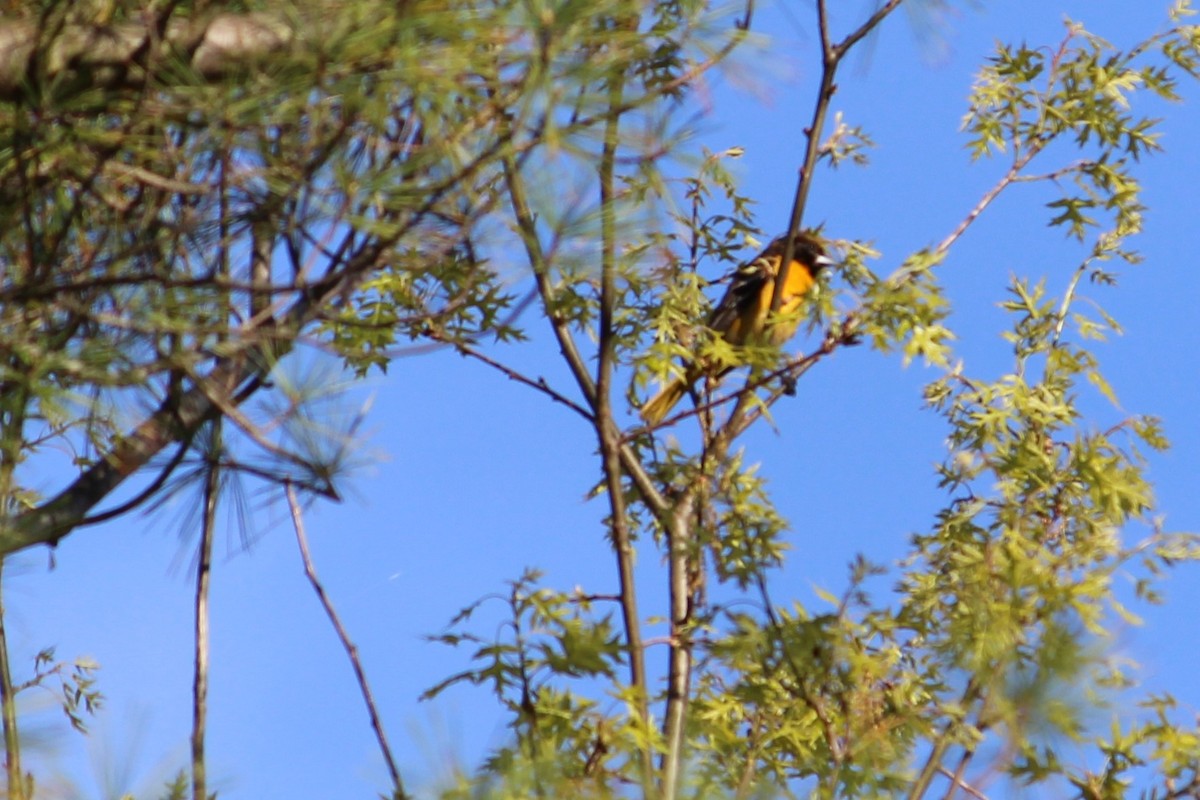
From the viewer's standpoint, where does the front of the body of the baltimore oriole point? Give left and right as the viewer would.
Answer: facing to the right of the viewer
